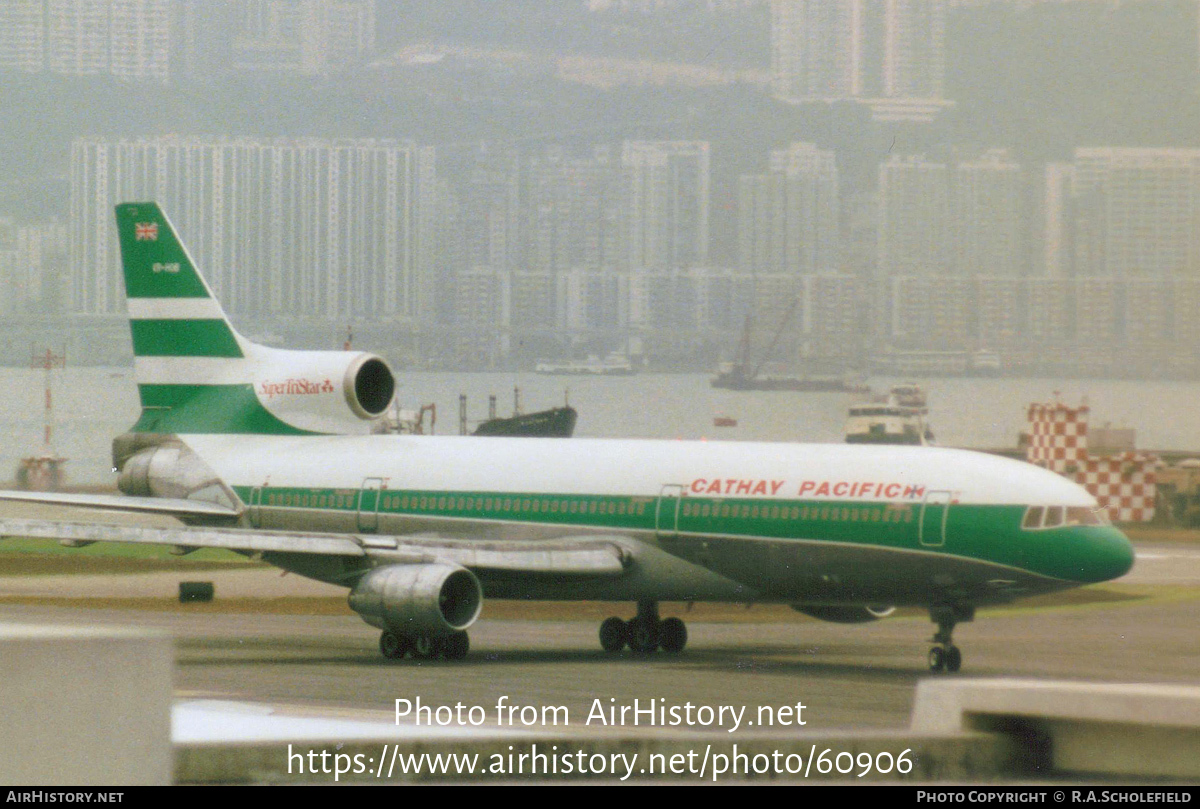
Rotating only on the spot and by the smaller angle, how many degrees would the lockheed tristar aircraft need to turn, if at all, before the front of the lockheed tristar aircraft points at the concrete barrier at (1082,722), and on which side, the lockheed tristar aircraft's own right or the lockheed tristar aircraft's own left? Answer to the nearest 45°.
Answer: approximately 45° to the lockheed tristar aircraft's own right

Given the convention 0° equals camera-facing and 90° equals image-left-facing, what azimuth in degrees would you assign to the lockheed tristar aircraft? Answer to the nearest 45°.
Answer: approximately 315°
